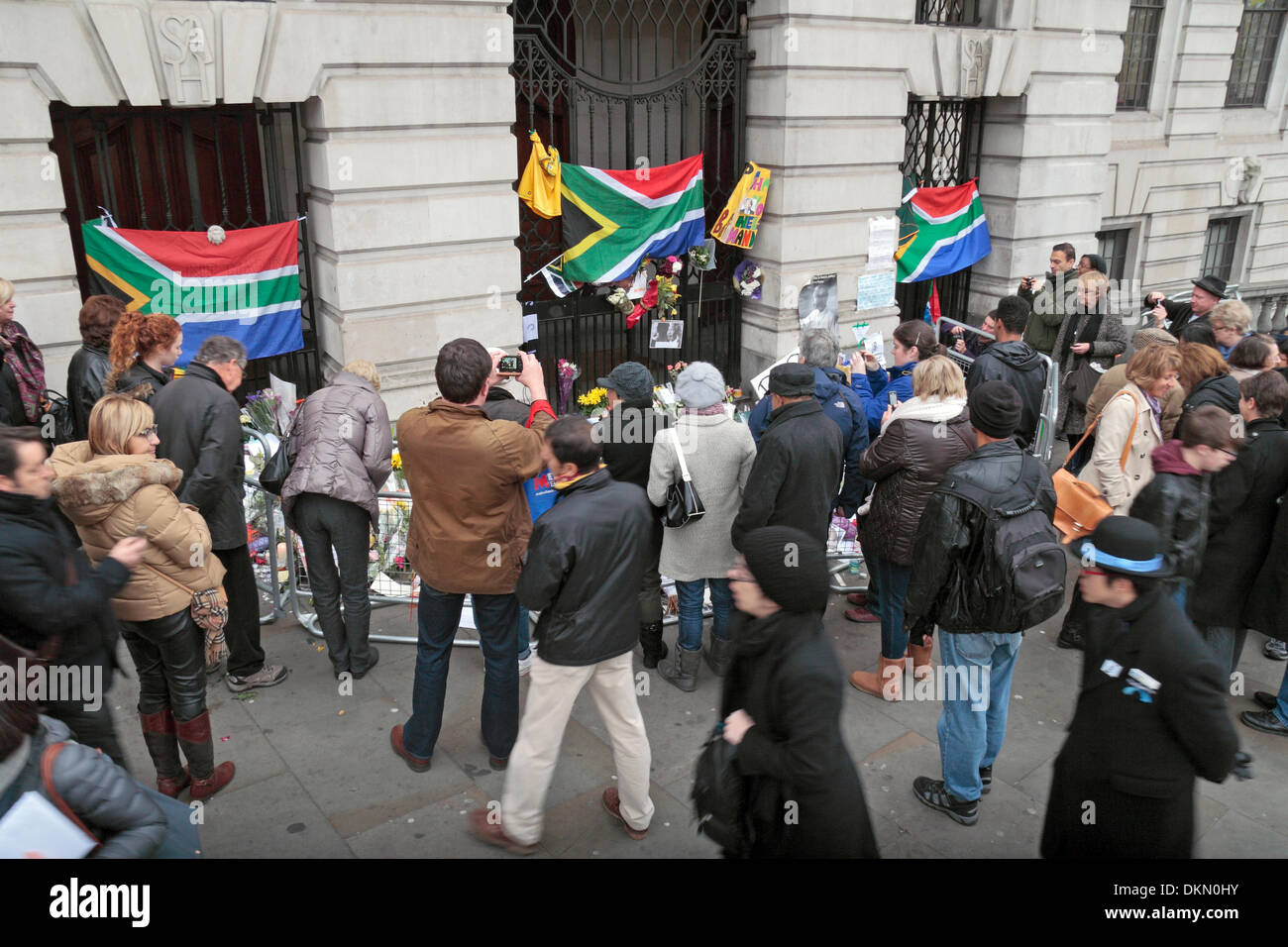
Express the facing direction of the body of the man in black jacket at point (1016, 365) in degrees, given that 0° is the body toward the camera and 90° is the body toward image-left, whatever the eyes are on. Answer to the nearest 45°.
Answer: approximately 135°

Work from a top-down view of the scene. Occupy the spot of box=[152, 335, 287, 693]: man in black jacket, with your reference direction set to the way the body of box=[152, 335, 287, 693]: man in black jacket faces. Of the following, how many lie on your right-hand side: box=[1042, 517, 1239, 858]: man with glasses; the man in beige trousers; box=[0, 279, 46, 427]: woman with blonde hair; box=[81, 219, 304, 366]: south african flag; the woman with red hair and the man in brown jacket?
3

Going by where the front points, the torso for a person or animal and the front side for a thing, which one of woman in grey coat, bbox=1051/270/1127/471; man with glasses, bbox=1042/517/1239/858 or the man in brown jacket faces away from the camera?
the man in brown jacket

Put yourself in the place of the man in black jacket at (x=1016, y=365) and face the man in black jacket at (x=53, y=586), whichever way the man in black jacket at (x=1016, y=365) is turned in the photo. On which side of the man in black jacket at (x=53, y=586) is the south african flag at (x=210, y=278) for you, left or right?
right

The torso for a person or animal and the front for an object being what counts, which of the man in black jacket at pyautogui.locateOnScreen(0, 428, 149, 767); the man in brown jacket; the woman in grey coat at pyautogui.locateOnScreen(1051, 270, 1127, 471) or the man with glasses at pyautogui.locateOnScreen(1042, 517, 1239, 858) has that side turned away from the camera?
the man in brown jacket

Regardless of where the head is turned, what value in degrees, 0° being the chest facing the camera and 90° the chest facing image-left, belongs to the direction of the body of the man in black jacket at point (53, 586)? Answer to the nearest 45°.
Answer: approximately 270°

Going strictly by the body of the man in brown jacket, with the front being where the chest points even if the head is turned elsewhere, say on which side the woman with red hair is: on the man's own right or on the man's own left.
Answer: on the man's own left

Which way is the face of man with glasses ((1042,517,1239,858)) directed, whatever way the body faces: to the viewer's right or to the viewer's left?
to the viewer's left

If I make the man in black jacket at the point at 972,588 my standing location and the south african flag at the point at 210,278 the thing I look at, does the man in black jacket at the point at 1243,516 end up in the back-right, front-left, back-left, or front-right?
back-right

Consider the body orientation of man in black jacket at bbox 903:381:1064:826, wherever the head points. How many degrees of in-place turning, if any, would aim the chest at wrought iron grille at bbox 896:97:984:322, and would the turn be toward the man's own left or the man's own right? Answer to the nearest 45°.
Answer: approximately 45° to the man's own right

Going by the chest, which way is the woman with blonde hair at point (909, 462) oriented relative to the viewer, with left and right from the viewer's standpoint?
facing away from the viewer and to the left of the viewer

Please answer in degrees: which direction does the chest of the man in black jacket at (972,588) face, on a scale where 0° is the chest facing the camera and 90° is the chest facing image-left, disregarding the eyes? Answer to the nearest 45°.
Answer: approximately 135°
